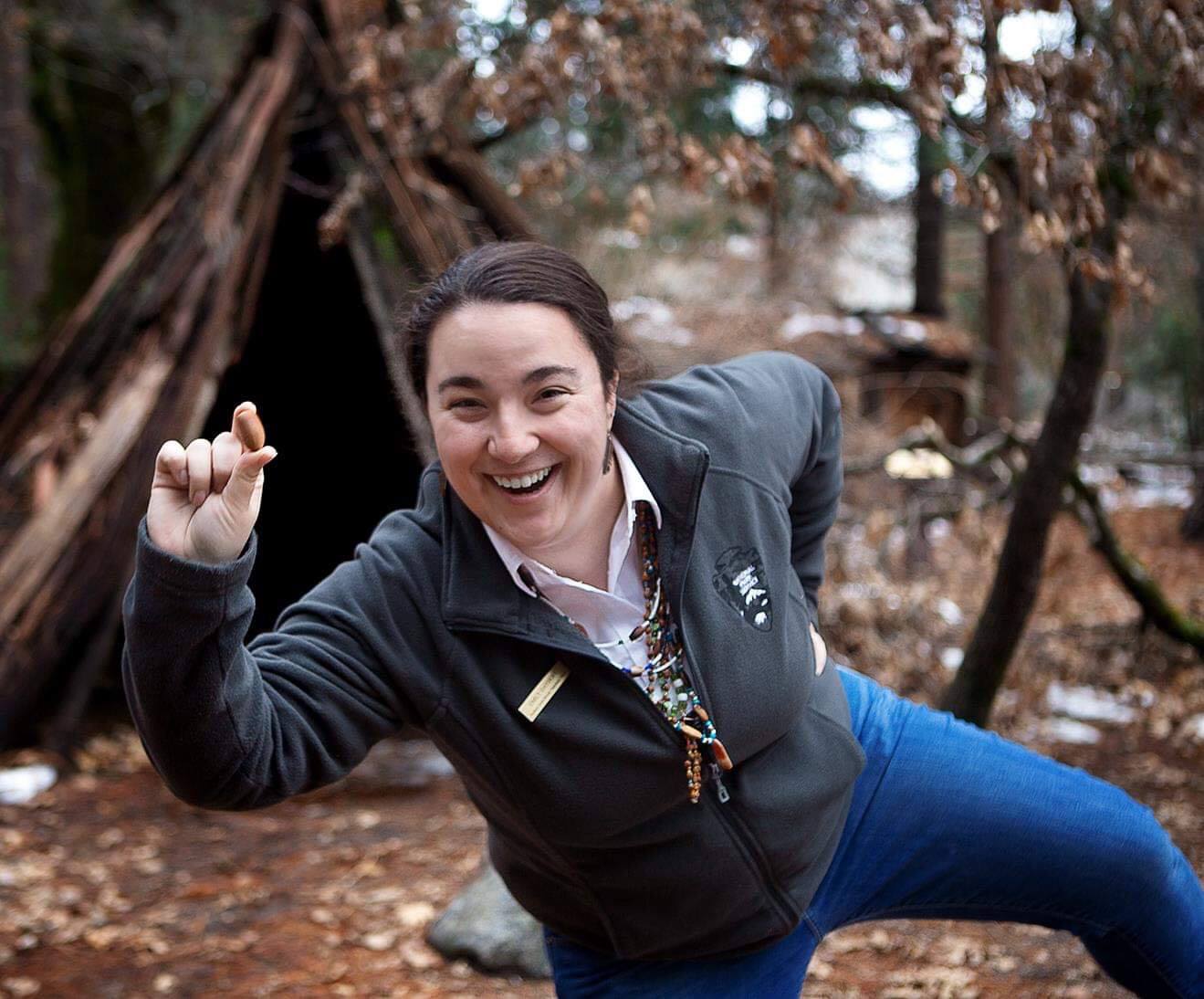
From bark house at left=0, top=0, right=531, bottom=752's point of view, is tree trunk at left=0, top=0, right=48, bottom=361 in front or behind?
behind

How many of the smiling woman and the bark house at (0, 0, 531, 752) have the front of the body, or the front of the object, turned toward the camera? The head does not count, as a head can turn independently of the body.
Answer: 2

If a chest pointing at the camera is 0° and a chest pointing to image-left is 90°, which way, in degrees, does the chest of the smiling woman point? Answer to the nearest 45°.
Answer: approximately 0°

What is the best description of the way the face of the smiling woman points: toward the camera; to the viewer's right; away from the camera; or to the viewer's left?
toward the camera

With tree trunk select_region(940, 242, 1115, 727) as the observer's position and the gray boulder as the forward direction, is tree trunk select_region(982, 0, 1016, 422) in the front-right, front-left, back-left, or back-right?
back-right

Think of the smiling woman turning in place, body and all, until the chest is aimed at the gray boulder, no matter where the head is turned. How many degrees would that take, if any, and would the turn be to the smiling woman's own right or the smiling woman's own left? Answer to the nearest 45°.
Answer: approximately 180°

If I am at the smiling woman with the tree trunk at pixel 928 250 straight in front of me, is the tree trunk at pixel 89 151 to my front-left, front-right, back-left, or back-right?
front-left

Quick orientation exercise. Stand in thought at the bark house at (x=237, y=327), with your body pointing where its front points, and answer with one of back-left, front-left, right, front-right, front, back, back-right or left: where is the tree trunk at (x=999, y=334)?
back-left

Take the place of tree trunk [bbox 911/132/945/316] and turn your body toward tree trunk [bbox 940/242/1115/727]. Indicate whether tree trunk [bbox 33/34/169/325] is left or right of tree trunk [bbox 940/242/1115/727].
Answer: right

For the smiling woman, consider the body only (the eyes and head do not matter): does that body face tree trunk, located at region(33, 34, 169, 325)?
no

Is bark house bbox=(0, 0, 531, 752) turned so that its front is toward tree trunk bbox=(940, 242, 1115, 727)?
no

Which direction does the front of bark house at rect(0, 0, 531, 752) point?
toward the camera

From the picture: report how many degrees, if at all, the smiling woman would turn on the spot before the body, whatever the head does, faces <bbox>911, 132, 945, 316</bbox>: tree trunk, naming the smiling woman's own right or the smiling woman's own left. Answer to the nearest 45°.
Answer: approximately 180°

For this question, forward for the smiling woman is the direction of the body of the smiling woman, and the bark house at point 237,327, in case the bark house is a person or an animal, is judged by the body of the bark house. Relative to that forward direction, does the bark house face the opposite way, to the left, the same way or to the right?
the same way
